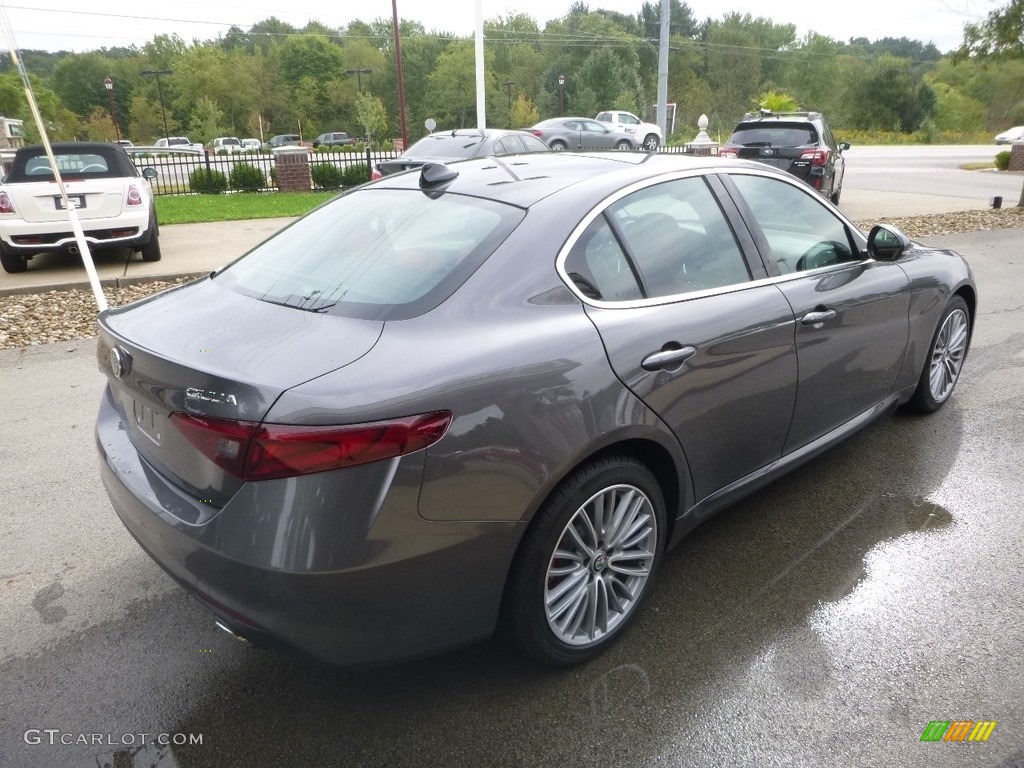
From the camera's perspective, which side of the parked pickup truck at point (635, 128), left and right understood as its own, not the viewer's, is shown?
right

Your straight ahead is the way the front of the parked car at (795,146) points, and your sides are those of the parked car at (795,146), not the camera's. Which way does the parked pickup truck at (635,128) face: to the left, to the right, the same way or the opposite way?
to the right

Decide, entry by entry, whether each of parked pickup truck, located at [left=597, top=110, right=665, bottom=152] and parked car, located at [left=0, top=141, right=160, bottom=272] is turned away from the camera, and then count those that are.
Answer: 1

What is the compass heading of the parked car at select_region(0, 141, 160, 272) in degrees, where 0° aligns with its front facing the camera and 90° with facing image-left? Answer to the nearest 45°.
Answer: approximately 180°

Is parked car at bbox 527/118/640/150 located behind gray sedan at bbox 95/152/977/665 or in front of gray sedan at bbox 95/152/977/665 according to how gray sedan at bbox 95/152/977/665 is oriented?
in front

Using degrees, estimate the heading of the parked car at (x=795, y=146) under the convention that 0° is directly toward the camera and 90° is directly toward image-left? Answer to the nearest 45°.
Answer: approximately 180°

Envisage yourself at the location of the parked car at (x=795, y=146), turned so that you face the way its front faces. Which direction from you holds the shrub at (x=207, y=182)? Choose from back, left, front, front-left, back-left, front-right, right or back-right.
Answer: left

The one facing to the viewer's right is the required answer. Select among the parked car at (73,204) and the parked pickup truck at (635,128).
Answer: the parked pickup truck at (635,128)

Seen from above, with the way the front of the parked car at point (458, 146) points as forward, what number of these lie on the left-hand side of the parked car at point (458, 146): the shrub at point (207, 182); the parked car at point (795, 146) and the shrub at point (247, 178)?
2

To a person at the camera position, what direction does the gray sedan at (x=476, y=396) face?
facing away from the viewer and to the right of the viewer

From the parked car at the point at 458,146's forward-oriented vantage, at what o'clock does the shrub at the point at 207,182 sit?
The shrub is roughly at 9 o'clock from the parked car.

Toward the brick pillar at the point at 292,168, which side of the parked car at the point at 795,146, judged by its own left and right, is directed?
left

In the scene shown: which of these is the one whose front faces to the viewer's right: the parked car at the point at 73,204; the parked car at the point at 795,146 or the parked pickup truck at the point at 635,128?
the parked pickup truck at the point at 635,128

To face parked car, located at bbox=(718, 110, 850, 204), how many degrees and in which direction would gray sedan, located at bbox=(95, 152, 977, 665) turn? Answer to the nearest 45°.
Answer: approximately 45° to its left
